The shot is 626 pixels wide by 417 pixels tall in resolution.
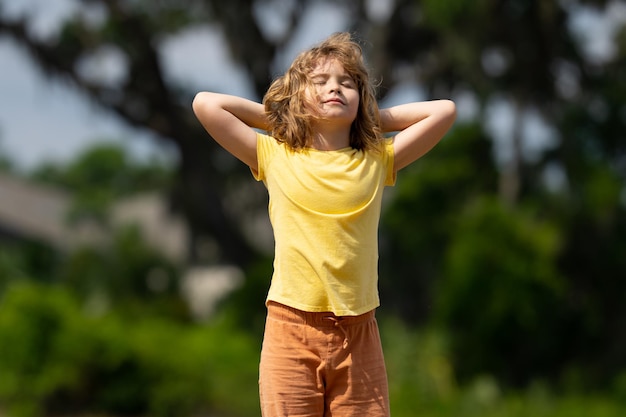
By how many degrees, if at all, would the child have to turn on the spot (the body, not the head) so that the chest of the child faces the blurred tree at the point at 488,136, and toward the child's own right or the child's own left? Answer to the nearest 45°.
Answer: approximately 180°

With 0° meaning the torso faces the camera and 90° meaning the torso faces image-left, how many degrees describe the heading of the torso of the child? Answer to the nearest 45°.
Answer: approximately 0°

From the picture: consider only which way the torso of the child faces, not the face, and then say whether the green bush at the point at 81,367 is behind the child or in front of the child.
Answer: behind
